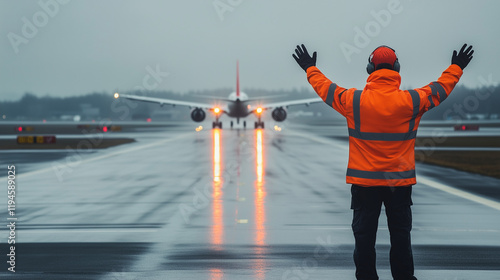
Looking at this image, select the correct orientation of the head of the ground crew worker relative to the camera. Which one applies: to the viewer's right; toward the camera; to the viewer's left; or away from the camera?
away from the camera

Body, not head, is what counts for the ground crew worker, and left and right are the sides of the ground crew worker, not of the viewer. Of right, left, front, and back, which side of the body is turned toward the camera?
back
